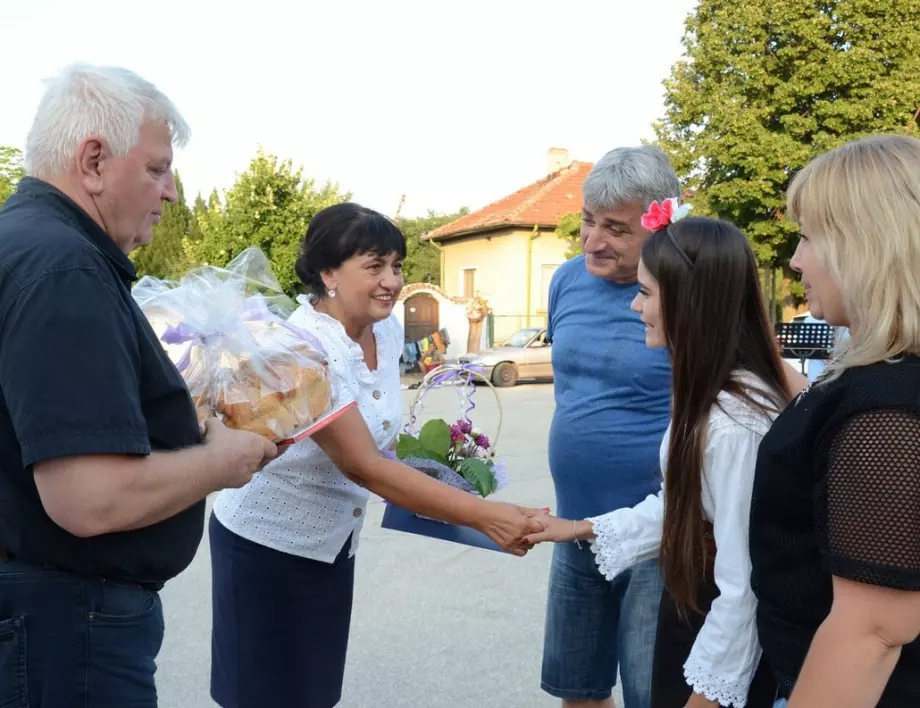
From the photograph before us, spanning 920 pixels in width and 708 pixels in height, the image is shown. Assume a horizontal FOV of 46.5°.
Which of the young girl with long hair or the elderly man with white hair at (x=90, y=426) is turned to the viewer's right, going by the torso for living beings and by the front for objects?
the elderly man with white hair

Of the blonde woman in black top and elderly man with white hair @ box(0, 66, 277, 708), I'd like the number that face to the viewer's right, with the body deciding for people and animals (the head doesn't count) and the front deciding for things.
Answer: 1

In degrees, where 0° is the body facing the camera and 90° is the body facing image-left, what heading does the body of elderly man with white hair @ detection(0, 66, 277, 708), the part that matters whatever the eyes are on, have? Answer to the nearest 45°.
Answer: approximately 270°

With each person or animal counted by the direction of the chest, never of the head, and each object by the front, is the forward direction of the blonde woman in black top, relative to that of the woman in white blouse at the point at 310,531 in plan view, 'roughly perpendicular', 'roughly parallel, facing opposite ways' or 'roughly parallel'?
roughly parallel, facing opposite ways

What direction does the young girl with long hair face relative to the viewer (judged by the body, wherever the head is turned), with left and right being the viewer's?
facing to the left of the viewer

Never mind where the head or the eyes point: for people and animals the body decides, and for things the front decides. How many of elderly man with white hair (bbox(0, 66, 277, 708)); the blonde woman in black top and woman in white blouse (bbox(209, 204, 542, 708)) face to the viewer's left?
1

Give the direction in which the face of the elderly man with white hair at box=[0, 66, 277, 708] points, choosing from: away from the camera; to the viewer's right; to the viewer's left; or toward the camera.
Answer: to the viewer's right

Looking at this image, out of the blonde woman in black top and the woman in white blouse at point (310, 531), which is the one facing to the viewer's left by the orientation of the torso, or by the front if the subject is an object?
the blonde woman in black top

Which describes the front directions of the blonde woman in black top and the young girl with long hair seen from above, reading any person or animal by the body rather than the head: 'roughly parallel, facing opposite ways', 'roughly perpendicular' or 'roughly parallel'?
roughly parallel

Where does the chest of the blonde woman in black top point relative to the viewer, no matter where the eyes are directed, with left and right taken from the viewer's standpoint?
facing to the left of the viewer

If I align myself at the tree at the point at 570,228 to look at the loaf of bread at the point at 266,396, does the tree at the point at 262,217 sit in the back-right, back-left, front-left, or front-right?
front-right

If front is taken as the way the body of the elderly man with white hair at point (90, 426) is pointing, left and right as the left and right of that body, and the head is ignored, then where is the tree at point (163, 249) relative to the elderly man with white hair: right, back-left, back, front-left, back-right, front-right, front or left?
left

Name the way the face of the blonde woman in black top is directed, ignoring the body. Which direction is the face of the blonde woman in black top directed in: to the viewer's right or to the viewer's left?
to the viewer's left
